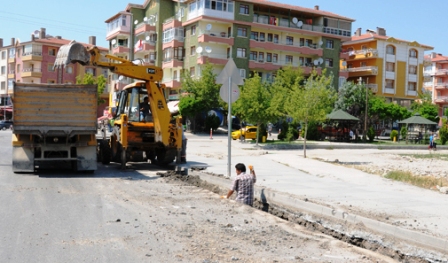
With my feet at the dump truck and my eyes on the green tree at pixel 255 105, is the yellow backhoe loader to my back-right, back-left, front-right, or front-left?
front-right

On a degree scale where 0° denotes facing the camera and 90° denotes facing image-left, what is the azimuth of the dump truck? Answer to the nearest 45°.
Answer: approximately 180°

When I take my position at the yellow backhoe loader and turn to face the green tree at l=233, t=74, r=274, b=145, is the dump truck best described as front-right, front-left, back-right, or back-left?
back-left

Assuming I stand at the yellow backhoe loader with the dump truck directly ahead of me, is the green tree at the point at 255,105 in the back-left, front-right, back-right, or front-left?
back-right

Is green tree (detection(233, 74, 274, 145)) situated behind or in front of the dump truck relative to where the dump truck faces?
in front

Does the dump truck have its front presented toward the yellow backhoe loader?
no
